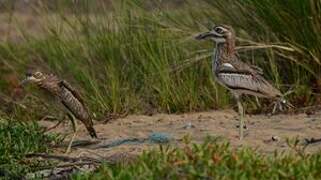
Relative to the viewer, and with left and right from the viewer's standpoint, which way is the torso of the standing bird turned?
facing to the left of the viewer

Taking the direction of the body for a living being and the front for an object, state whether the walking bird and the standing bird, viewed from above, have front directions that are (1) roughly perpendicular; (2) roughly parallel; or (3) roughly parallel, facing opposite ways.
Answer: roughly parallel

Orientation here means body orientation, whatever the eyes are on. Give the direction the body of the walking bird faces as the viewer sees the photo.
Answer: to the viewer's left

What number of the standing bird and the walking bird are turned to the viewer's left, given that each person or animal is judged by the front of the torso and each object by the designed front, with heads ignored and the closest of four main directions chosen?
2

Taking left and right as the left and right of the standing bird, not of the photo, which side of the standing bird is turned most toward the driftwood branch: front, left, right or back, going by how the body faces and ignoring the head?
front

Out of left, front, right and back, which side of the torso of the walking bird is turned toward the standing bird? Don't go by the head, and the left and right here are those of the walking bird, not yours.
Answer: back

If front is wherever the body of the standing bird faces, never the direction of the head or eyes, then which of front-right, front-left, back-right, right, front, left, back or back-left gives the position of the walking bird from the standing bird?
front
